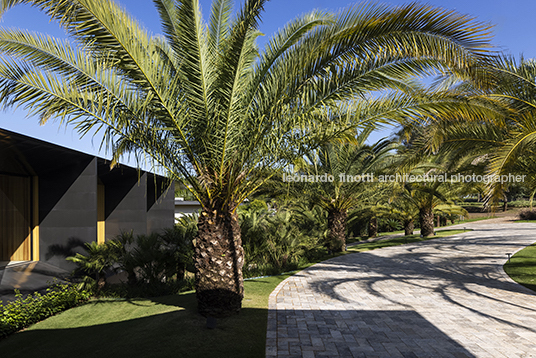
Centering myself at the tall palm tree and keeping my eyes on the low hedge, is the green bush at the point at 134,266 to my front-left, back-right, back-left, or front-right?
front-right

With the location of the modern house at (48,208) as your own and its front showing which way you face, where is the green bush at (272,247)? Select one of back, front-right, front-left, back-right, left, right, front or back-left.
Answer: front-left

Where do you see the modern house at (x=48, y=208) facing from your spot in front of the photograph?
facing the viewer and to the right of the viewer

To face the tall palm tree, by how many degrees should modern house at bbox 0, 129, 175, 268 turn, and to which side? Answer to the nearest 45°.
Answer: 0° — it already faces it

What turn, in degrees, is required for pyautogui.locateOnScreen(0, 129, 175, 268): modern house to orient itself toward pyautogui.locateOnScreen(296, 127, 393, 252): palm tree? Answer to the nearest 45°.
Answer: approximately 45° to its left

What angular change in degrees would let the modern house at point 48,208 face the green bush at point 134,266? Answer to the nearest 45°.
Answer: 0° — it already faces it

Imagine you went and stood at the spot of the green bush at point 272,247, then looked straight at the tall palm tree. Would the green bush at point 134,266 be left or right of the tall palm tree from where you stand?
right
